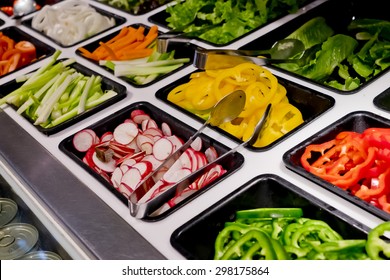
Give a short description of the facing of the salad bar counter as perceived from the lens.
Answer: facing the viewer and to the left of the viewer

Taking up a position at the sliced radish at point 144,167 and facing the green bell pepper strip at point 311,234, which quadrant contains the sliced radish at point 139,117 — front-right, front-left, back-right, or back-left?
back-left

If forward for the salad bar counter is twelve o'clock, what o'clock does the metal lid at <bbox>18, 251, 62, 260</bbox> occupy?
The metal lid is roughly at 12 o'clock from the salad bar counter.
